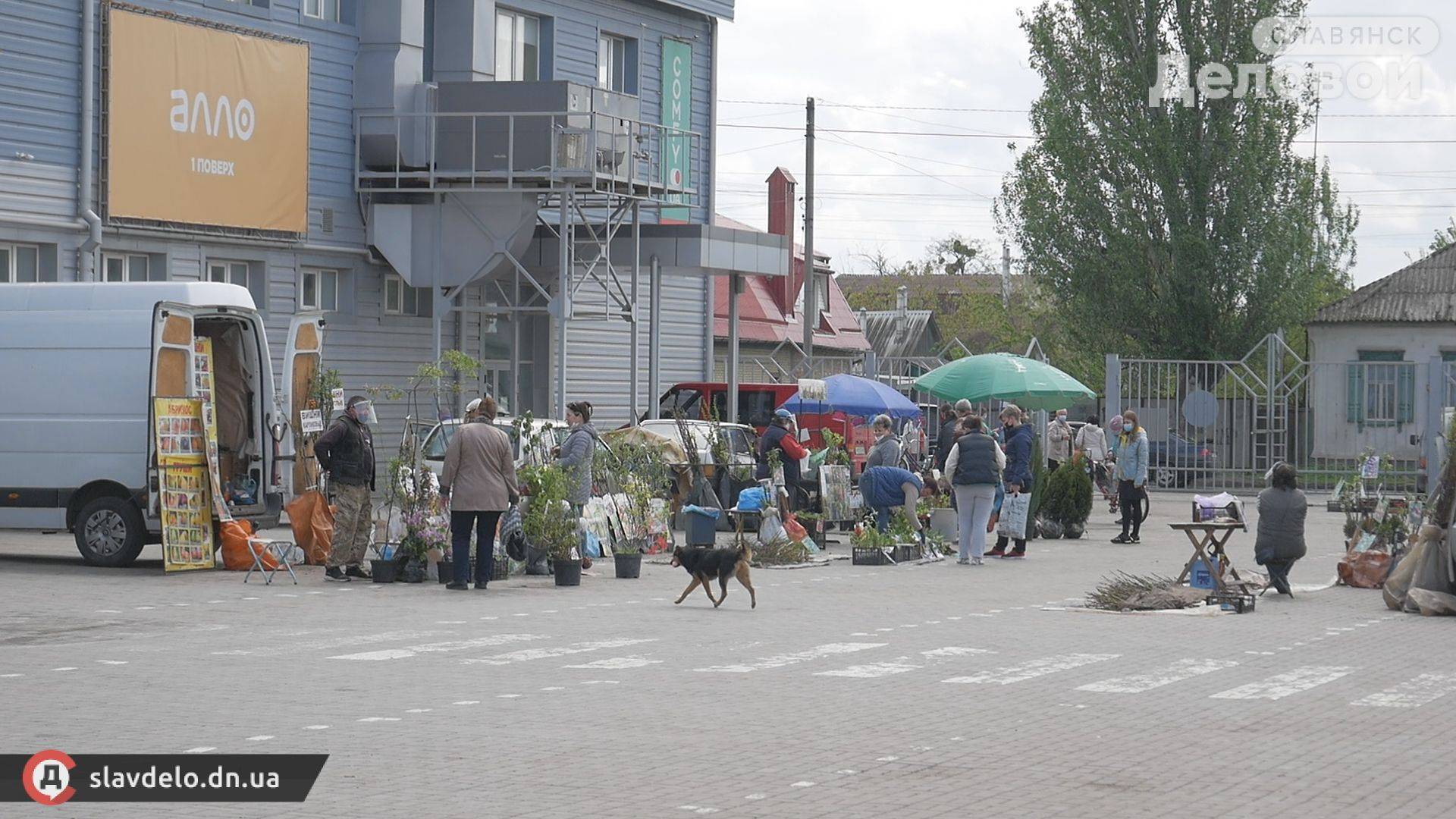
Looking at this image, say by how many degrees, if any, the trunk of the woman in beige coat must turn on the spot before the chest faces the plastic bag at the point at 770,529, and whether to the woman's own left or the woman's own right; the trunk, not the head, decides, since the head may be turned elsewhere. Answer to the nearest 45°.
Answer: approximately 45° to the woman's own right

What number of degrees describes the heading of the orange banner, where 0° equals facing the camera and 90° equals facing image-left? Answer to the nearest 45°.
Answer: approximately 315°

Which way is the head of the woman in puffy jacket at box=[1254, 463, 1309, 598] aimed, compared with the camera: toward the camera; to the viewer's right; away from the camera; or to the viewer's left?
away from the camera

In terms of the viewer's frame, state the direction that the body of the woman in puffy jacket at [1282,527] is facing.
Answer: away from the camera

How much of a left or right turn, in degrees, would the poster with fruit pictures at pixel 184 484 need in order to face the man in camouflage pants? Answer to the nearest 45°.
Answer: approximately 45° to its left

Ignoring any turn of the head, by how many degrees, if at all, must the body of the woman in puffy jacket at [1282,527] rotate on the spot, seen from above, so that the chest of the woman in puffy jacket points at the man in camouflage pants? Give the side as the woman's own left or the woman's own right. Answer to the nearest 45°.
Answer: approximately 90° to the woman's own left

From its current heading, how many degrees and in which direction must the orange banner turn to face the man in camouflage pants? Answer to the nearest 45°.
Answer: approximately 45° to its right

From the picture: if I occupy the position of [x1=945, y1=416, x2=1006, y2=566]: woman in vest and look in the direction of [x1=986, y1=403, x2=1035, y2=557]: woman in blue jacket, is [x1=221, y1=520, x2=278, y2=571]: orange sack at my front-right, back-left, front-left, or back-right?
back-left

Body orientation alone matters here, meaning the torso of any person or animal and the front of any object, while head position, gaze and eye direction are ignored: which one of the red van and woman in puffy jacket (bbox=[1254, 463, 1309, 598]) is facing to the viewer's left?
the red van

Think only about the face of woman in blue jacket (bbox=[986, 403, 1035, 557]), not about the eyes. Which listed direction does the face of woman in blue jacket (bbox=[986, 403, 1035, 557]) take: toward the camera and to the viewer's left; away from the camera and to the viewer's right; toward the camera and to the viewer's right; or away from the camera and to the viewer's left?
toward the camera and to the viewer's left

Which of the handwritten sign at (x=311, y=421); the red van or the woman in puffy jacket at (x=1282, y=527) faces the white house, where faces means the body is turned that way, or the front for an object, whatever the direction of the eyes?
the woman in puffy jacket

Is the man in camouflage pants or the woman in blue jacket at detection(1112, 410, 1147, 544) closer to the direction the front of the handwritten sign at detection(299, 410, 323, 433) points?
the man in camouflage pants

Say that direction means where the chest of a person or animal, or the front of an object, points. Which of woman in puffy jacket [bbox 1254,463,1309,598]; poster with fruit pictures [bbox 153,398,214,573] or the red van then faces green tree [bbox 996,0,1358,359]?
the woman in puffy jacket

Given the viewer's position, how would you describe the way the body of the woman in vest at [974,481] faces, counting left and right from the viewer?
facing away from the viewer

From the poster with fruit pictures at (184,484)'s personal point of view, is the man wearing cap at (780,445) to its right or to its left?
on its left

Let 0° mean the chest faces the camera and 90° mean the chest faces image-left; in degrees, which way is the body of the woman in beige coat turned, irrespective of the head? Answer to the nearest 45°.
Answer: approximately 180°
